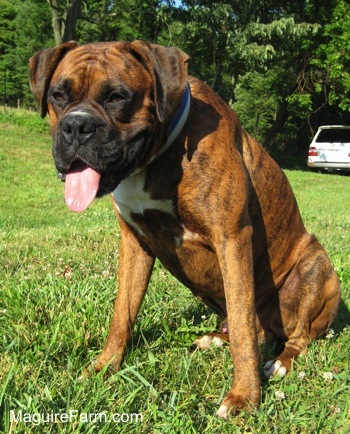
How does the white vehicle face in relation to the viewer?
away from the camera

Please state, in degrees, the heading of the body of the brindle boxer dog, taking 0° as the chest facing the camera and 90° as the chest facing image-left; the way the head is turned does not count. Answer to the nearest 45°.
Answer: approximately 45°

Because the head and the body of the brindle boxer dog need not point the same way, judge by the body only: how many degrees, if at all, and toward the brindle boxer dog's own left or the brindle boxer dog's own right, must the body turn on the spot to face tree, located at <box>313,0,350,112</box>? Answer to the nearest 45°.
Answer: approximately 135° to the brindle boxer dog's own right

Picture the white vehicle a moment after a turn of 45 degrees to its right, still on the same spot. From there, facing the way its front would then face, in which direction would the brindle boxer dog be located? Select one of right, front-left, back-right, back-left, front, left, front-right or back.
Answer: back-right
